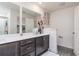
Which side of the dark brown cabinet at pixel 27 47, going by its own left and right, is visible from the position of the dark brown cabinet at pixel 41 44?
left

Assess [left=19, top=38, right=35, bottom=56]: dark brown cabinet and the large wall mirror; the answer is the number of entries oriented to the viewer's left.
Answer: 0

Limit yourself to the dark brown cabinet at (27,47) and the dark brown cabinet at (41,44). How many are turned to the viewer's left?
0

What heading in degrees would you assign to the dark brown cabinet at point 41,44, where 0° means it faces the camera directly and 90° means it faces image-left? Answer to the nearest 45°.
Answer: approximately 315°
